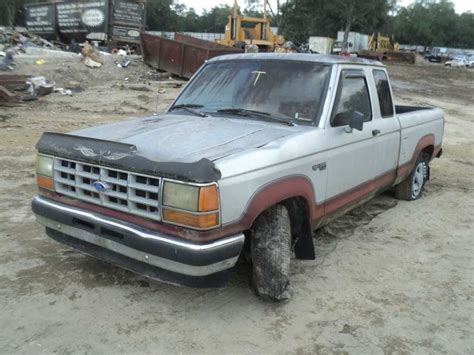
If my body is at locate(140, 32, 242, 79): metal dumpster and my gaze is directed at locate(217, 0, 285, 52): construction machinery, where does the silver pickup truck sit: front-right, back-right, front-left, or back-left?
back-right

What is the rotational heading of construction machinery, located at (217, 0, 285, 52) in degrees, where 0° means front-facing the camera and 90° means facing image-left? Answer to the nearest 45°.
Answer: approximately 0°

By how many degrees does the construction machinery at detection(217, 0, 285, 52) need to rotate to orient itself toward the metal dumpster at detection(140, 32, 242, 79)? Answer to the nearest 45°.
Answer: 0° — it already faces it

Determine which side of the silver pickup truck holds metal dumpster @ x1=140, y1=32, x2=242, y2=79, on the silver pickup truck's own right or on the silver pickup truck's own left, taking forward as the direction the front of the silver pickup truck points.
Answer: on the silver pickup truck's own right

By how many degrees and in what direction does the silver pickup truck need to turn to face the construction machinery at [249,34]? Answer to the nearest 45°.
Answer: approximately 135° to its right

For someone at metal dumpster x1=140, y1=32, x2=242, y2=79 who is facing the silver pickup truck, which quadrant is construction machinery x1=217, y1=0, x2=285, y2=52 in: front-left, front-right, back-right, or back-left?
back-left

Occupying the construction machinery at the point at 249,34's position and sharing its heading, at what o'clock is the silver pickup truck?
The silver pickup truck is roughly at 12 o'clock from the construction machinery.
